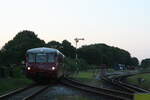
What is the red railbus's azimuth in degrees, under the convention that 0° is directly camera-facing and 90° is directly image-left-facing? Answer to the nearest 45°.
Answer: approximately 0°
